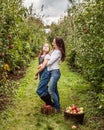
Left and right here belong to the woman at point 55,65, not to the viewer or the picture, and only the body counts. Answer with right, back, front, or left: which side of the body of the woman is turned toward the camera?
left
